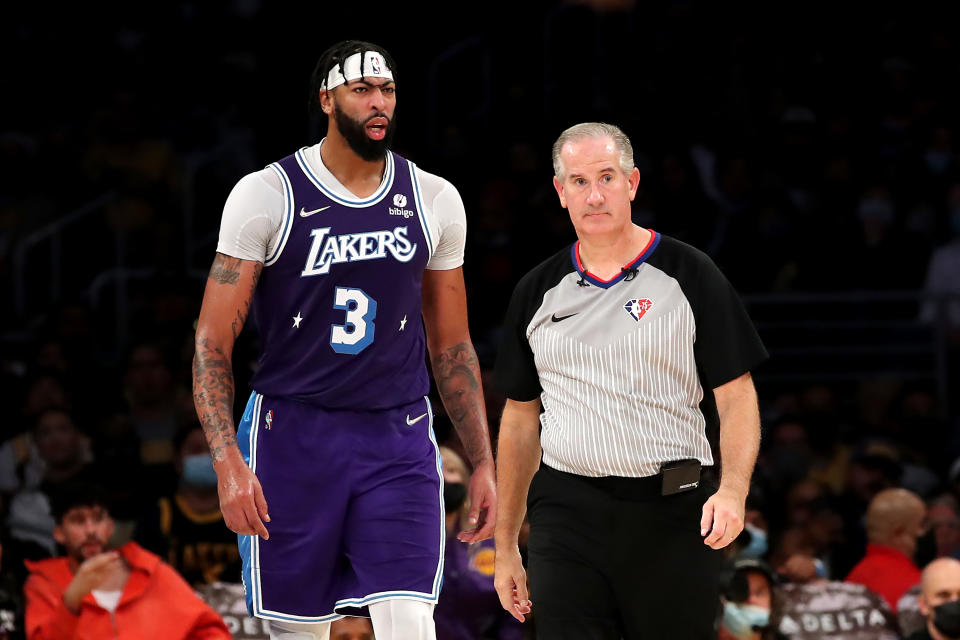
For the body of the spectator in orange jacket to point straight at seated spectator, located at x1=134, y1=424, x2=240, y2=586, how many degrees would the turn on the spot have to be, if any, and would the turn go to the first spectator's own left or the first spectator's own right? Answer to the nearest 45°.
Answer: approximately 135° to the first spectator's own left

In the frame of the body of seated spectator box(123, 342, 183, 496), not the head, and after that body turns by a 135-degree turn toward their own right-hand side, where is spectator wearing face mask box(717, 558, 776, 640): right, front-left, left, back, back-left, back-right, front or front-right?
back

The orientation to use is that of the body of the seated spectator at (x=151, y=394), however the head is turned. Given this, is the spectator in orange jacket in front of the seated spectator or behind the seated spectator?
in front

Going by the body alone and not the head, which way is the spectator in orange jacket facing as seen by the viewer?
toward the camera

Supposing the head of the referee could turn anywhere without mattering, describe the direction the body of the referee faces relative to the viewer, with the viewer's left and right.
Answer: facing the viewer

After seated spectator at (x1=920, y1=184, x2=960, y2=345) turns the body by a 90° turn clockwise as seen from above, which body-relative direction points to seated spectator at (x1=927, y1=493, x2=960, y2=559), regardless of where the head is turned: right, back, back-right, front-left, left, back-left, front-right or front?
left

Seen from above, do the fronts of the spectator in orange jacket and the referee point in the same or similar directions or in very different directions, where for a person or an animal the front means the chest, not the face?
same or similar directions

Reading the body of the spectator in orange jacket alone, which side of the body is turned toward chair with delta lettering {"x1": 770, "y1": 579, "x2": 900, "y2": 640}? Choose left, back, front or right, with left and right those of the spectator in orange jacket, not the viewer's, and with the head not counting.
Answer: left

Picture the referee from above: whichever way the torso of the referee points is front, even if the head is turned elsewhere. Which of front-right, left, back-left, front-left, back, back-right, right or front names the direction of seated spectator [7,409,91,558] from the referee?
back-right

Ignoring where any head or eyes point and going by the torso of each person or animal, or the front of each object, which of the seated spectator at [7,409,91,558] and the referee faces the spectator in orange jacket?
the seated spectator

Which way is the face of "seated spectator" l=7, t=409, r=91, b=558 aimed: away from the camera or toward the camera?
toward the camera

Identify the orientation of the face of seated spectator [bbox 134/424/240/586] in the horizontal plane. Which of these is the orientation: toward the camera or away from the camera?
toward the camera

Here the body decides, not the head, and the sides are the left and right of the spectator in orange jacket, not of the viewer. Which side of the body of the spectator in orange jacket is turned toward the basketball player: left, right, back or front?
front

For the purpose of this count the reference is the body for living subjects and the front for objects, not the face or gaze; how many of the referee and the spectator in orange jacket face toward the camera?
2

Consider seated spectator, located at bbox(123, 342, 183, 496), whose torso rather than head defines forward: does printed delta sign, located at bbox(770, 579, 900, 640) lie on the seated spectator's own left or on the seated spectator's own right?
on the seated spectator's own left

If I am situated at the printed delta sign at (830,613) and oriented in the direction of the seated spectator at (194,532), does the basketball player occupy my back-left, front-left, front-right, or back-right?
front-left

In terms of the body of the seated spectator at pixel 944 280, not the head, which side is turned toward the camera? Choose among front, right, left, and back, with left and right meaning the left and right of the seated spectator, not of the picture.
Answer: front

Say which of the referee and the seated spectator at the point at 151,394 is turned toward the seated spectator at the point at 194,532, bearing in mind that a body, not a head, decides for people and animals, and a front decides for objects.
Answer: the seated spectator at the point at 151,394
